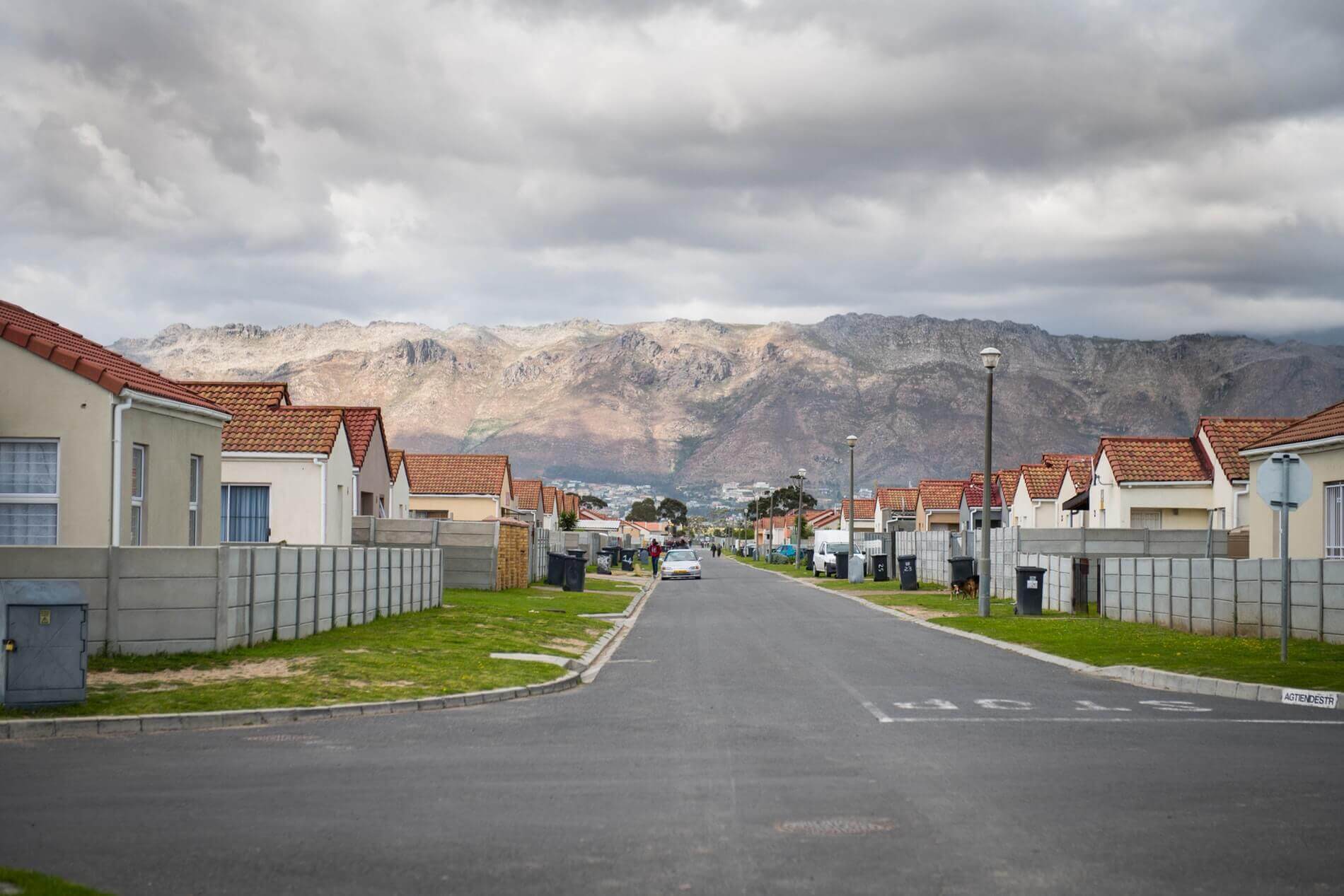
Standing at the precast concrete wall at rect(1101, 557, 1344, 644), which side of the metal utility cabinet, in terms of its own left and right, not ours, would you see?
left

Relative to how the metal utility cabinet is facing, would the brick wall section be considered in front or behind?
behind

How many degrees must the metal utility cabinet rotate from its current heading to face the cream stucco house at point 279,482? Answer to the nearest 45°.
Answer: approximately 180°

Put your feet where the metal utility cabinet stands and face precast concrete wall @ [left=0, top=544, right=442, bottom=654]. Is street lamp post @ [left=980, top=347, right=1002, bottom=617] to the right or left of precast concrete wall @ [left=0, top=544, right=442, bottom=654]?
right

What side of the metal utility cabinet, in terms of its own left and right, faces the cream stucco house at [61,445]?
back

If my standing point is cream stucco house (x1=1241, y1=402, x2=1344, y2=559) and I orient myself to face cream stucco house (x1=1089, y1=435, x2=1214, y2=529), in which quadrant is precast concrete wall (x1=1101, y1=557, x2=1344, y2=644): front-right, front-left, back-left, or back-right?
back-left

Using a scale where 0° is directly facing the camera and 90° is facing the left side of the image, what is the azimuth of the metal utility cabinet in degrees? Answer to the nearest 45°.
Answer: approximately 0°
